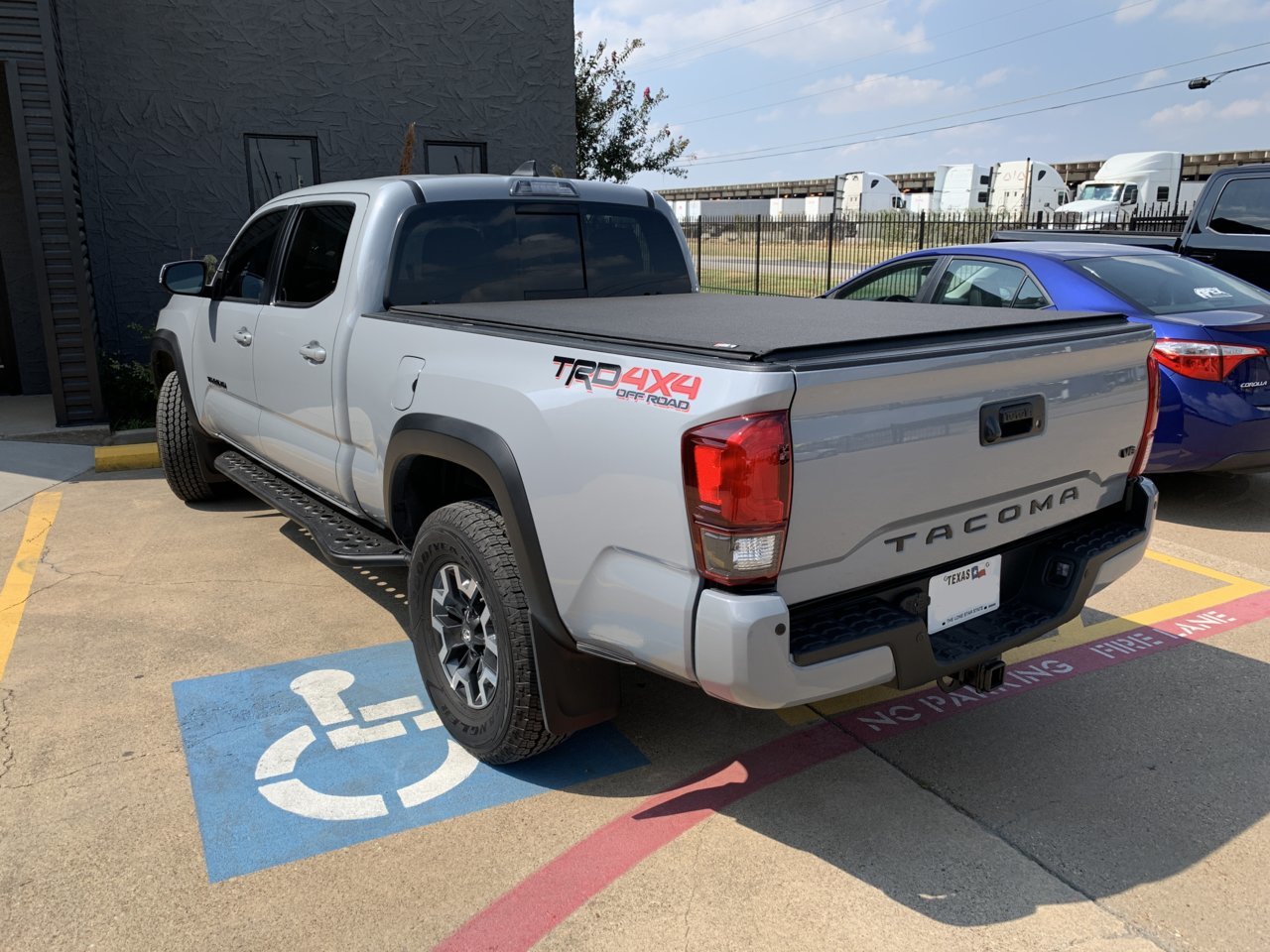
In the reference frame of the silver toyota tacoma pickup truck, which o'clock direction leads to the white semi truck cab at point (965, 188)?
The white semi truck cab is roughly at 2 o'clock from the silver toyota tacoma pickup truck.

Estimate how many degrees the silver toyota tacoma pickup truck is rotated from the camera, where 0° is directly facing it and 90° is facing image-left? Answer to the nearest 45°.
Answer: approximately 135°

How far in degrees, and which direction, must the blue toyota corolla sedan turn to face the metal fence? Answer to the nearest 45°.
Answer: approximately 45° to its right

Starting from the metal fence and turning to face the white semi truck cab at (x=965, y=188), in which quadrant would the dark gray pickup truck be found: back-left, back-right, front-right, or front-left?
back-right

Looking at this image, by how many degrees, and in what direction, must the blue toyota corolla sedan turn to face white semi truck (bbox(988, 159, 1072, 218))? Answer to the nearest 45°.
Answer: approximately 45° to its right

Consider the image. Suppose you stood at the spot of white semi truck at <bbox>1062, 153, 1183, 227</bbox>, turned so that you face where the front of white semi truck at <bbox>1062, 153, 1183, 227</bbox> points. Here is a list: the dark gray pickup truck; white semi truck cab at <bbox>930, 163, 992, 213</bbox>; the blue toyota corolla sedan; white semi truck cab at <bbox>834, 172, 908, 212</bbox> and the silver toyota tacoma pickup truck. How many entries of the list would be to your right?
2
